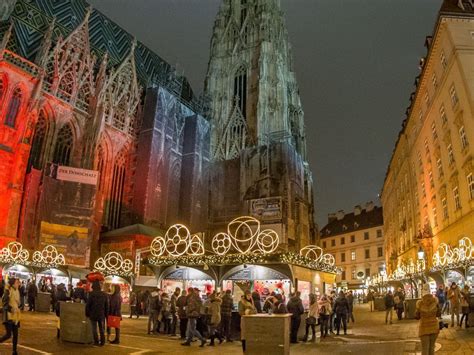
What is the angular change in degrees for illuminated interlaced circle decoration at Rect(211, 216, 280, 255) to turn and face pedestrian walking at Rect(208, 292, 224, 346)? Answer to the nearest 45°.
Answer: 0° — it already faces them

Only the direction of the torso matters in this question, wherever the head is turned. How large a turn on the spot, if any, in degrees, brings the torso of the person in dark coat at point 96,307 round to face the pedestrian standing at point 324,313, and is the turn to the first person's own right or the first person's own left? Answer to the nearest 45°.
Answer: approximately 90° to the first person's own right

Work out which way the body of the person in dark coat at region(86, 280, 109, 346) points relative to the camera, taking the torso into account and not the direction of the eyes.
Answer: away from the camera
